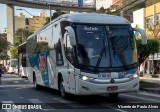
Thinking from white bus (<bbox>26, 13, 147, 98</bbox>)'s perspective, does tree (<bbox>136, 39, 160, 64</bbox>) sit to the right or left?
on its left

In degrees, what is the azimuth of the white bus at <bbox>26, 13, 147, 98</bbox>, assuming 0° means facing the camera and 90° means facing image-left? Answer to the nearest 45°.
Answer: approximately 315°
